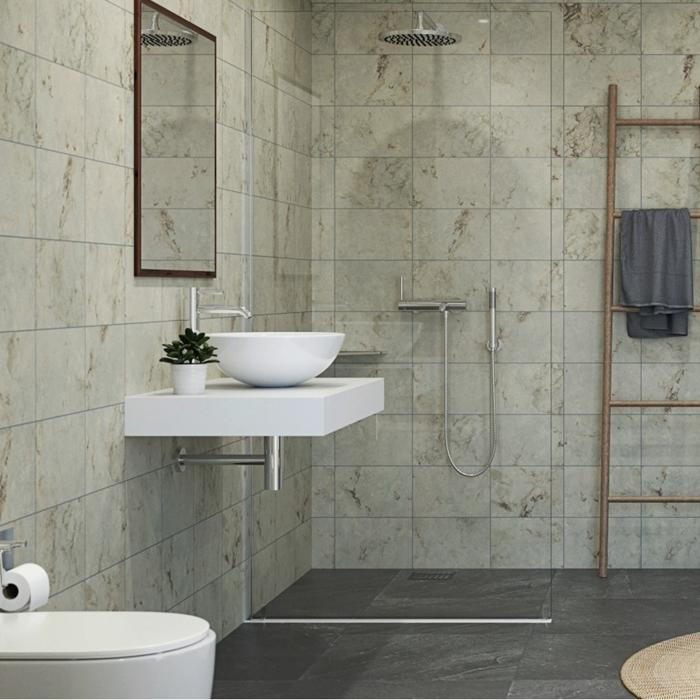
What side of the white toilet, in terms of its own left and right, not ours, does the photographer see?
right

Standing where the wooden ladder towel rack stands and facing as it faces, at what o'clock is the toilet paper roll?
The toilet paper roll is roughly at 1 o'clock from the wooden ladder towel rack.

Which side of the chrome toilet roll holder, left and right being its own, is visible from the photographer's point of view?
right

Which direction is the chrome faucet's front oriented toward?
to the viewer's right

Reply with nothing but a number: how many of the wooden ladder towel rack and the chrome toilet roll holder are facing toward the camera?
1

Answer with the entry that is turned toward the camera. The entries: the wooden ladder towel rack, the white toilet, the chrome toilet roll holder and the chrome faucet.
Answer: the wooden ladder towel rack

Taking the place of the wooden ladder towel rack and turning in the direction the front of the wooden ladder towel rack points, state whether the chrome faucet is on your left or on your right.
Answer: on your right

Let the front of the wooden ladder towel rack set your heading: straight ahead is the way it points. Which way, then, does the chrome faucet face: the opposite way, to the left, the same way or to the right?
to the left

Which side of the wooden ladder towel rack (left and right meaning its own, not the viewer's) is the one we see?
front

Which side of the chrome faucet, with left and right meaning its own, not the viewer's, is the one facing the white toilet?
right

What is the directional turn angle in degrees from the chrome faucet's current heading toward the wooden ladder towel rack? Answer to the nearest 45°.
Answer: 0° — it already faces it

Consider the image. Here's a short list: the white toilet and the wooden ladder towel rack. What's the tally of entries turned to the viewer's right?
1
